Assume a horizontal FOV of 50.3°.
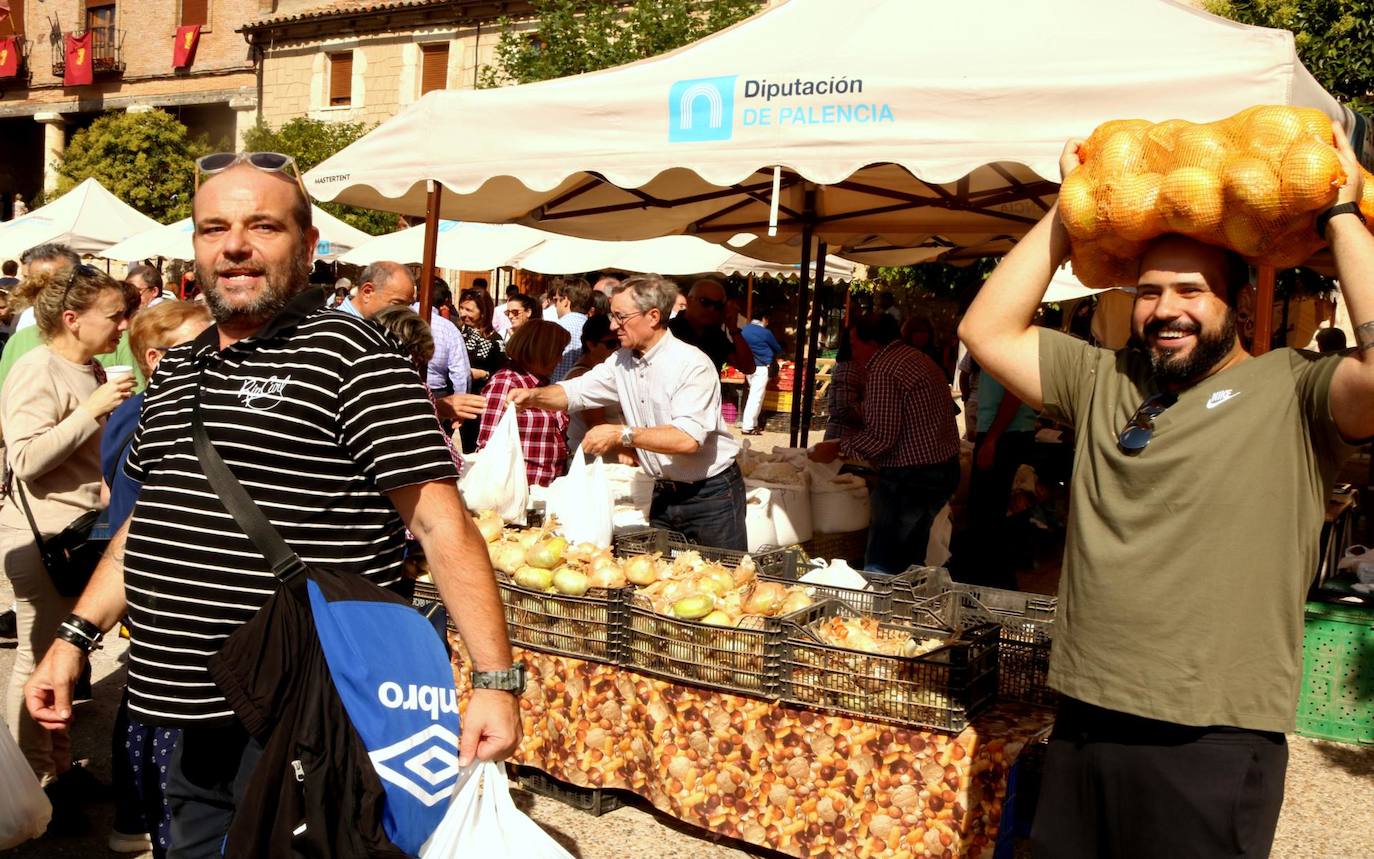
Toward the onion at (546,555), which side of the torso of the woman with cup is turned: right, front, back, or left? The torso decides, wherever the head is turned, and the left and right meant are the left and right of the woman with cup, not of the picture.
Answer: front

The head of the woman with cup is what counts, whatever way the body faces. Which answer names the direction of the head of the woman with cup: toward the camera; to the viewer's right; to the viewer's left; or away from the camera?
to the viewer's right

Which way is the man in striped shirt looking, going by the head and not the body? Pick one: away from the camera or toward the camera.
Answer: toward the camera

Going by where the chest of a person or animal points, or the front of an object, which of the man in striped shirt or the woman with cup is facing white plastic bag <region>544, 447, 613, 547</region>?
the woman with cup

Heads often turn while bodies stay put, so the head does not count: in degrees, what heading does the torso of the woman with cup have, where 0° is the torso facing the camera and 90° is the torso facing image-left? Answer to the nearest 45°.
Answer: approximately 270°

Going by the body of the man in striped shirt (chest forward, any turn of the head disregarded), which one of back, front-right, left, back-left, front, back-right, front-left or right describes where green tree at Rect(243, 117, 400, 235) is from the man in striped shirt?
back-right

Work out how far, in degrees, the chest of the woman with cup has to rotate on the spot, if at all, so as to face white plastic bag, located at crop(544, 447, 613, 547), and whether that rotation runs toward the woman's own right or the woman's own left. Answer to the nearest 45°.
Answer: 0° — they already face it

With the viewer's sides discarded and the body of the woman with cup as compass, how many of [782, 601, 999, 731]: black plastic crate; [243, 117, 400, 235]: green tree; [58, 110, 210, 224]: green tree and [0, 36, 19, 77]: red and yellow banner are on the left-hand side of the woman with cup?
3

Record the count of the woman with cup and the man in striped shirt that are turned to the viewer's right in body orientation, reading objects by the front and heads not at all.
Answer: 1

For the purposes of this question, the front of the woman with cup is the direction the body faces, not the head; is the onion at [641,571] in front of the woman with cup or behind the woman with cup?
in front

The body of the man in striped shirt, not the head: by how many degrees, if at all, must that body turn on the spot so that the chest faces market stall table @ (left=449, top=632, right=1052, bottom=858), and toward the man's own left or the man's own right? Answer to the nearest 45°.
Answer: approximately 180°

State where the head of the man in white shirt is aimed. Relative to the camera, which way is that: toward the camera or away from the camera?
toward the camera

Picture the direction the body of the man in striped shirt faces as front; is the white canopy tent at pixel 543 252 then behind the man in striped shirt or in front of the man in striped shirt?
behind
